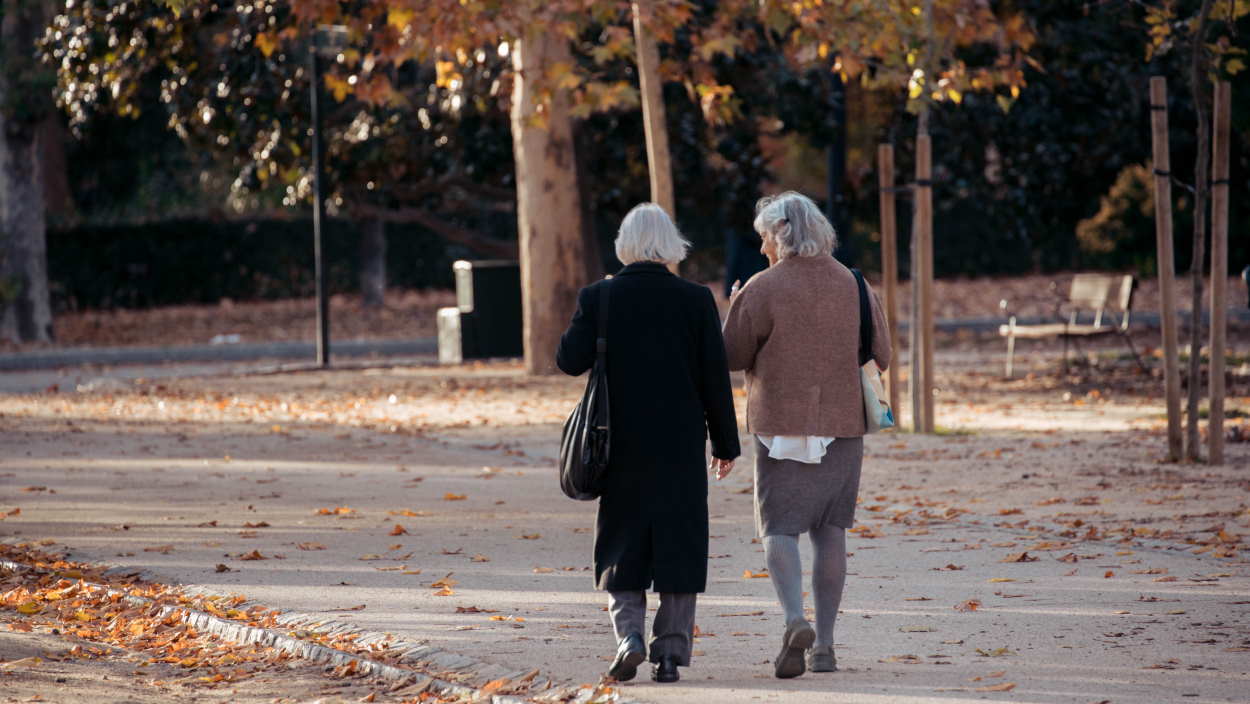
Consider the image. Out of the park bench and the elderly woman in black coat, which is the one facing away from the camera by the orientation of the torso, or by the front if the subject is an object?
the elderly woman in black coat

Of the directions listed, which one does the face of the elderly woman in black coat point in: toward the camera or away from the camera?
away from the camera

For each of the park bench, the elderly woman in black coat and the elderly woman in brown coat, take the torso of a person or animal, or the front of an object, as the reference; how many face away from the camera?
2

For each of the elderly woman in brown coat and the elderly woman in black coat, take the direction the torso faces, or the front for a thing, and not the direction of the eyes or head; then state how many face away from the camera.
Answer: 2

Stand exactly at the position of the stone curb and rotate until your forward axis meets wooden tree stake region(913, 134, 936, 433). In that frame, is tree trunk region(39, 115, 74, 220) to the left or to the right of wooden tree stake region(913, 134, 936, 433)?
left

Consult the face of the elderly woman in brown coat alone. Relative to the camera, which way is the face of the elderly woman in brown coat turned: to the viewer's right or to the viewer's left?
to the viewer's left

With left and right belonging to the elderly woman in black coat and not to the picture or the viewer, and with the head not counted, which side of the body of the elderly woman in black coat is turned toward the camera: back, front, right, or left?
back

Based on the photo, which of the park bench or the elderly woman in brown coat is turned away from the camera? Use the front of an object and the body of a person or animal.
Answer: the elderly woman in brown coat

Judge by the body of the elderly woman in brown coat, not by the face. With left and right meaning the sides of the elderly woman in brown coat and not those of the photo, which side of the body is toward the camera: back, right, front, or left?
back

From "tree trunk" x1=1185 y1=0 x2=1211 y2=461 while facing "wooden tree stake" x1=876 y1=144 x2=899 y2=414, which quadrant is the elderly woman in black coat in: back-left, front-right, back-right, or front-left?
back-left
